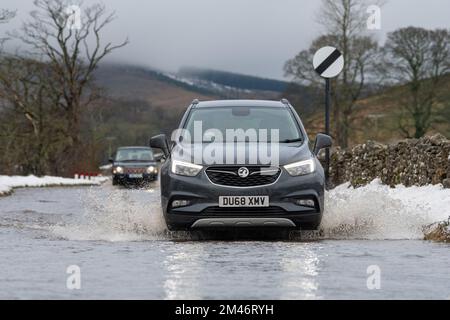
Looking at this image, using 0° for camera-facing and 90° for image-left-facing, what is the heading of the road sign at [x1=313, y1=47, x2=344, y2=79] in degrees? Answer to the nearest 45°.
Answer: approximately 0°

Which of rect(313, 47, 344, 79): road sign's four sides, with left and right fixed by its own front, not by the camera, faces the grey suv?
front

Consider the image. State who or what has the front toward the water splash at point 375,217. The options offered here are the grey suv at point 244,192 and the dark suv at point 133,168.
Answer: the dark suv

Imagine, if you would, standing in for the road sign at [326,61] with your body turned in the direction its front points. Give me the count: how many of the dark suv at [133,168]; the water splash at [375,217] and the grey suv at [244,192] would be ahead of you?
2

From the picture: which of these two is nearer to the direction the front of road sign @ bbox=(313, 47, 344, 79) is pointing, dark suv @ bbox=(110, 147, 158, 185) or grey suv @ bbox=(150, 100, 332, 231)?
the grey suv

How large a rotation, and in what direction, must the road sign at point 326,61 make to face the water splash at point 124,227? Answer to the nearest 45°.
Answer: approximately 45° to its right

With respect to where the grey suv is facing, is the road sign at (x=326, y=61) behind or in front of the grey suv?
behind

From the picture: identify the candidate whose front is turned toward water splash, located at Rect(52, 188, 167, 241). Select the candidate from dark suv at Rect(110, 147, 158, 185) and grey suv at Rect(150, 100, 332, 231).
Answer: the dark suv

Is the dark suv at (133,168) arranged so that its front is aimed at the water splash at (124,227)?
yes
